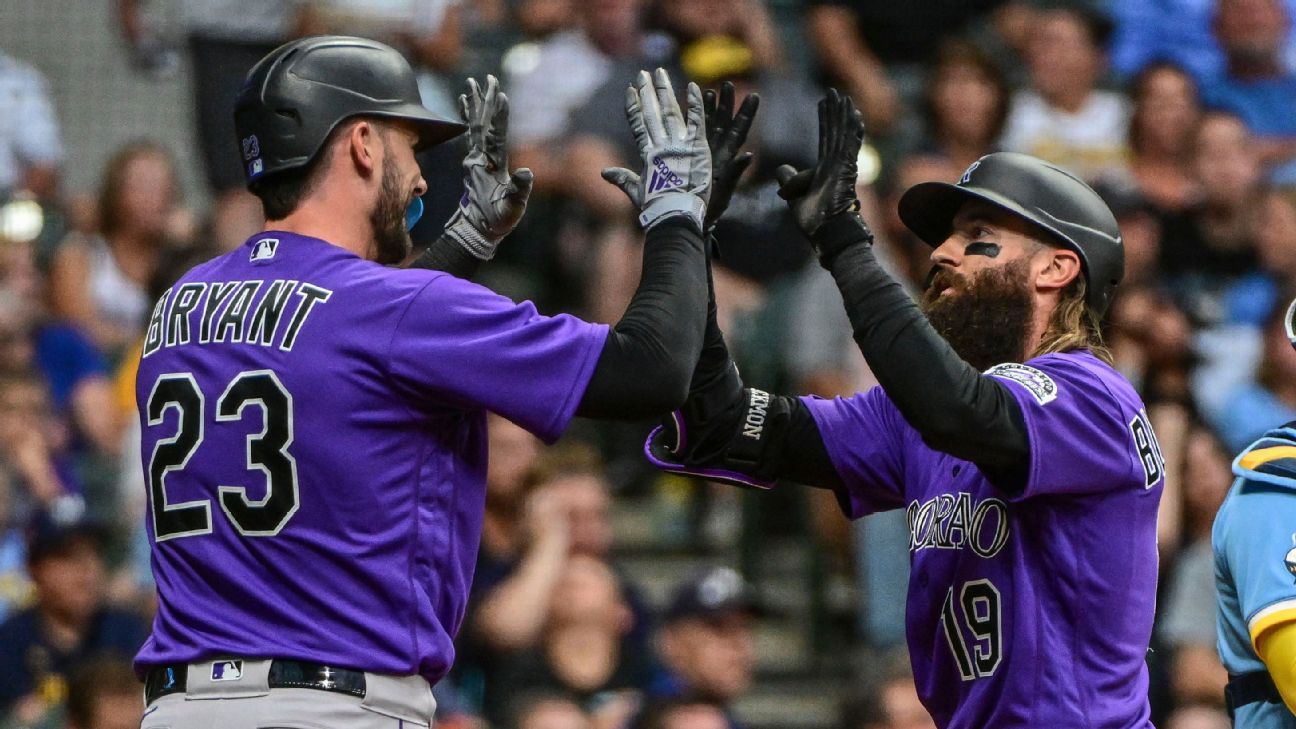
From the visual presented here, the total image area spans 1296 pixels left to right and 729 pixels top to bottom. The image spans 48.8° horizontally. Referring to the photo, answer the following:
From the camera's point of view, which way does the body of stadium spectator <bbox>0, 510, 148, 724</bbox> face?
toward the camera

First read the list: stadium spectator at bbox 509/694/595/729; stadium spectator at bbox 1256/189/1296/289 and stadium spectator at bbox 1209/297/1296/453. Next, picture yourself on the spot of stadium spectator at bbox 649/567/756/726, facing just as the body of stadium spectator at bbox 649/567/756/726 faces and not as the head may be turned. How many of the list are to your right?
1

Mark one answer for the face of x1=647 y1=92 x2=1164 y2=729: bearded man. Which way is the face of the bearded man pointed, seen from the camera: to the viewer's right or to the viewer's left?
to the viewer's left

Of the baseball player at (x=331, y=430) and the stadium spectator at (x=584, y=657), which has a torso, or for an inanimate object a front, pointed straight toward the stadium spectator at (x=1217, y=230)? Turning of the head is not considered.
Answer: the baseball player

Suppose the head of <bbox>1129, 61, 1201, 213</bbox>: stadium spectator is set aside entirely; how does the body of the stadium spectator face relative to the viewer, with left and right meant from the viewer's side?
facing the viewer

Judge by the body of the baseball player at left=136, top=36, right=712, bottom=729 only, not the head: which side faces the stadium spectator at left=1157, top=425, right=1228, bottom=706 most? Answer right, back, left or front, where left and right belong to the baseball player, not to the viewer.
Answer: front

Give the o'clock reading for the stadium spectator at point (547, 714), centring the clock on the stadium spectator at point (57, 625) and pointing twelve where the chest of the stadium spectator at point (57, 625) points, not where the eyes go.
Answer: the stadium spectator at point (547, 714) is roughly at 10 o'clock from the stadium spectator at point (57, 625).

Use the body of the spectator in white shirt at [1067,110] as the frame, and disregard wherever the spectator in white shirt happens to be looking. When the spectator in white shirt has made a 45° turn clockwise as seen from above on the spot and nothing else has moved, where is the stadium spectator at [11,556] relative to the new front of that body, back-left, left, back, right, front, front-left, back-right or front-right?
front
